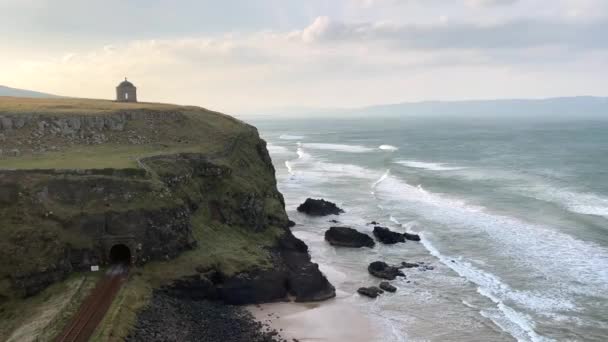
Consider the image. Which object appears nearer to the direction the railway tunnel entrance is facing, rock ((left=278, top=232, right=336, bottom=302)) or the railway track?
the railway track

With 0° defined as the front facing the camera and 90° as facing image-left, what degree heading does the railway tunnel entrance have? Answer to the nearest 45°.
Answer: approximately 0°

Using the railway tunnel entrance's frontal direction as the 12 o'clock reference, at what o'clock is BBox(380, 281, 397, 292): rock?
The rock is roughly at 9 o'clock from the railway tunnel entrance.

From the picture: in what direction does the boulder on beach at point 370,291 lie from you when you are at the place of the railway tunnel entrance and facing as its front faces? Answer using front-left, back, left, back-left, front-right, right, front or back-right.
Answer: left

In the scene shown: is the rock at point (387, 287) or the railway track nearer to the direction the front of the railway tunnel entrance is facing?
the railway track

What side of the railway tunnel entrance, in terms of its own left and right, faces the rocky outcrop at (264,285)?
left

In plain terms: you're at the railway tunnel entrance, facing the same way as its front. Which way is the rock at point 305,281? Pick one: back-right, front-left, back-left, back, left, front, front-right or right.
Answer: left

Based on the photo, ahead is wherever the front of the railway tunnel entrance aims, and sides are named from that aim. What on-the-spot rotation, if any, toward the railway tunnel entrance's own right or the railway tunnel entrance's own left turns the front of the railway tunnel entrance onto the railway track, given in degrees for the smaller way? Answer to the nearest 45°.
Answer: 0° — it already faces it

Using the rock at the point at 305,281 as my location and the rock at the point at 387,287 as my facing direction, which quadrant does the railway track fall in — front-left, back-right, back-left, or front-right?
back-right
